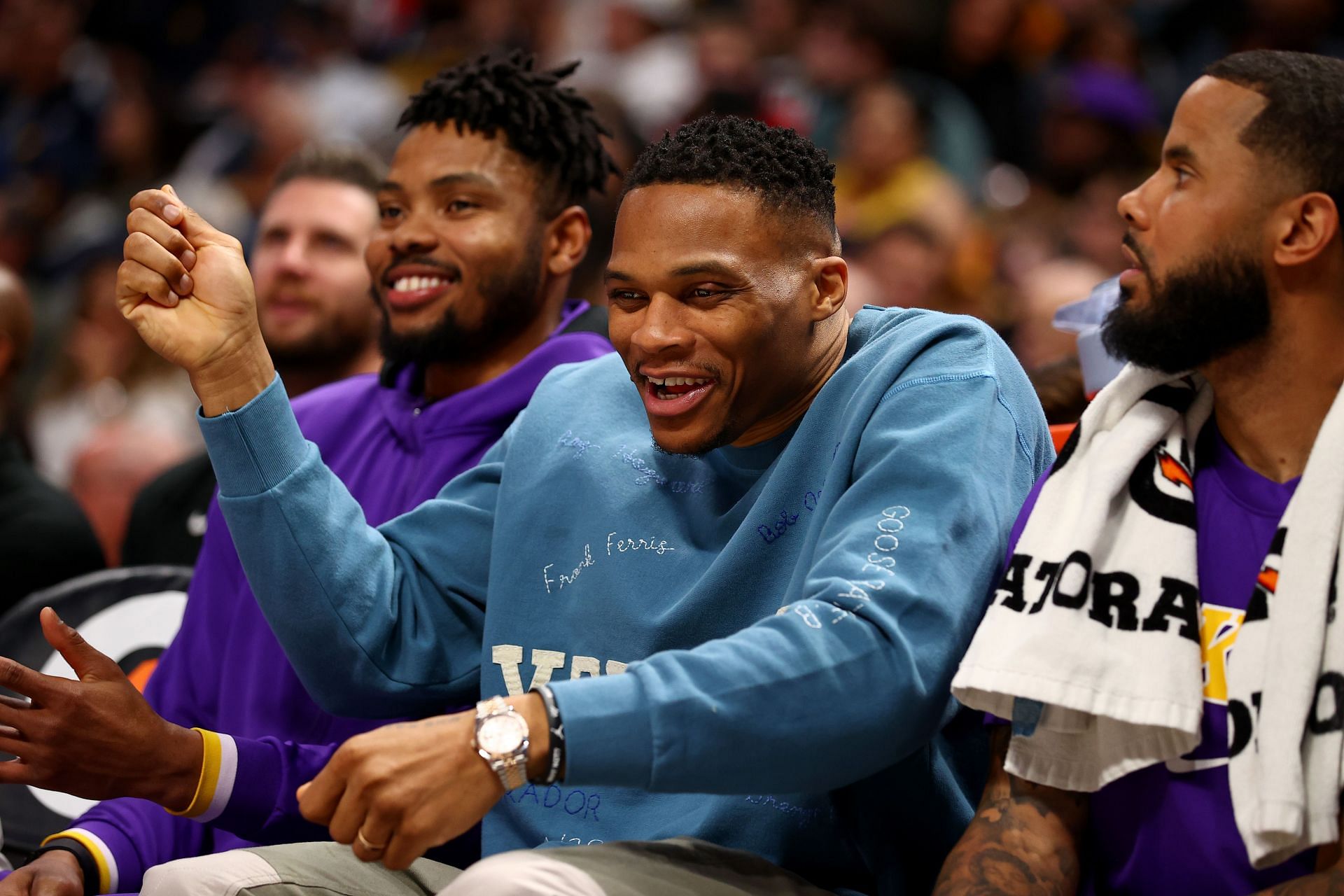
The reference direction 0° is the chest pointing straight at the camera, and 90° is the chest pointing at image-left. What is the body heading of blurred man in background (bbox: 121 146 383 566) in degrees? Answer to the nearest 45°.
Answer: approximately 45°

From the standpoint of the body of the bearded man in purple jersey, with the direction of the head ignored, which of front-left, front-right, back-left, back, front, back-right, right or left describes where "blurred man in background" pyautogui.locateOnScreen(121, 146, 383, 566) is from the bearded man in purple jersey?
right

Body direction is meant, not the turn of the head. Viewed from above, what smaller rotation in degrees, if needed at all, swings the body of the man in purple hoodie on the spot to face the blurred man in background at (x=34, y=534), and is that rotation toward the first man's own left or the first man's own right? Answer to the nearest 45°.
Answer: approximately 90° to the first man's own right

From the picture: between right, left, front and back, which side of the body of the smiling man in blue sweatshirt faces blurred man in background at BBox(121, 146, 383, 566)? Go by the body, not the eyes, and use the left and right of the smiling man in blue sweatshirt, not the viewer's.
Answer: right

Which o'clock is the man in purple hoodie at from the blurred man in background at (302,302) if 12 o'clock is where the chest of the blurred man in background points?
The man in purple hoodie is roughly at 10 o'clock from the blurred man in background.

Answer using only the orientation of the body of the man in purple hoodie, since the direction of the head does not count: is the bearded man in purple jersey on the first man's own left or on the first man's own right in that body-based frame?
on the first man's own left

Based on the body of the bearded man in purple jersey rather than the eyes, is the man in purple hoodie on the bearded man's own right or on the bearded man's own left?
on the bearded man's own right

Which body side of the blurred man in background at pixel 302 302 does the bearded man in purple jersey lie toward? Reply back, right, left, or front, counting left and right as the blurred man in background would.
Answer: left

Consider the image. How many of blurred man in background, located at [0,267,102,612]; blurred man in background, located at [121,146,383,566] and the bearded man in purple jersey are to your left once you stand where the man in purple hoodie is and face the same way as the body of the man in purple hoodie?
1

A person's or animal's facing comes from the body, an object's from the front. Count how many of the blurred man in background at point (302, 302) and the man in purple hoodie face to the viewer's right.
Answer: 0

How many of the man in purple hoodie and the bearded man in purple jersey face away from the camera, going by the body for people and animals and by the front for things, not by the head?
0
